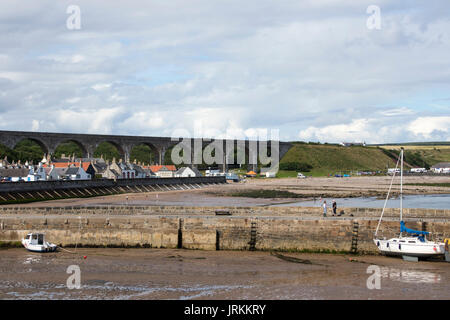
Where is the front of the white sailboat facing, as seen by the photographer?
facing to the left of the viewer

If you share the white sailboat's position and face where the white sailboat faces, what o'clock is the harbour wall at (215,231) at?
The harbour wall is roughly at 12 o'clock from the white sailboat.

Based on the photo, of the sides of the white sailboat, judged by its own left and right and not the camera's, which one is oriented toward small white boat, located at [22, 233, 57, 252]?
front
